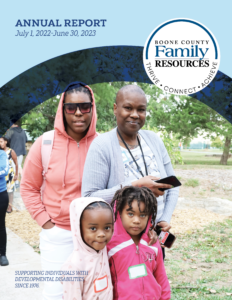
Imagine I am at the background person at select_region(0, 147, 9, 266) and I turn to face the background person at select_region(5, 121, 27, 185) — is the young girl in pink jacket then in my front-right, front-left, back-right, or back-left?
back-right

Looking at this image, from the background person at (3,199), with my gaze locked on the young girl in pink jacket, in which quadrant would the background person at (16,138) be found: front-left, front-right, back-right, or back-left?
back-left

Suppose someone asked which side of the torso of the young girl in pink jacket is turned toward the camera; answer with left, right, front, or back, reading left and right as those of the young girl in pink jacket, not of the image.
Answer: front

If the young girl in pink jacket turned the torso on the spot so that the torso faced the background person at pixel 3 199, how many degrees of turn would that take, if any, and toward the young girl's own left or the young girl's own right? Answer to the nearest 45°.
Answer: approximately 135° to the young girl's own right

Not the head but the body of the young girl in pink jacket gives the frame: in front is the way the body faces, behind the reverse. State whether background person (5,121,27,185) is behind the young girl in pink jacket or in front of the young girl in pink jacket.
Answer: behind
